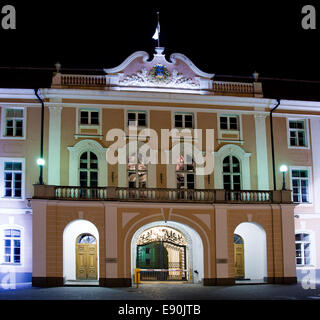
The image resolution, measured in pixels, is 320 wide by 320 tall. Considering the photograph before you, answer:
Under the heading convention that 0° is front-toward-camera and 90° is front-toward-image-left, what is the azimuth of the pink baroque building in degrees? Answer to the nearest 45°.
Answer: approximately 0°
